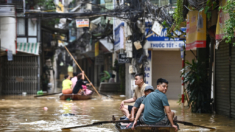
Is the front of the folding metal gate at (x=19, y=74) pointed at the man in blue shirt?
yes

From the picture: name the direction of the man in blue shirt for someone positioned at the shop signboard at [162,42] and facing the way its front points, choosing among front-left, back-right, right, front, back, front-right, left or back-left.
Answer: front

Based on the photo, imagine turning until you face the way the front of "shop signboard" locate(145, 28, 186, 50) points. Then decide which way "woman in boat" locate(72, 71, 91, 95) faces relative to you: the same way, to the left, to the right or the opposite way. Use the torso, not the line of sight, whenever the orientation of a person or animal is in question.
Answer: to the left

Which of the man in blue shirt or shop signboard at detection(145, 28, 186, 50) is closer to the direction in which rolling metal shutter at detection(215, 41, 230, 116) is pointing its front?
the man in blue shirt

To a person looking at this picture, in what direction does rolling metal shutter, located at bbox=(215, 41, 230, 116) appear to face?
facing the viewer and to the left of the viewer
